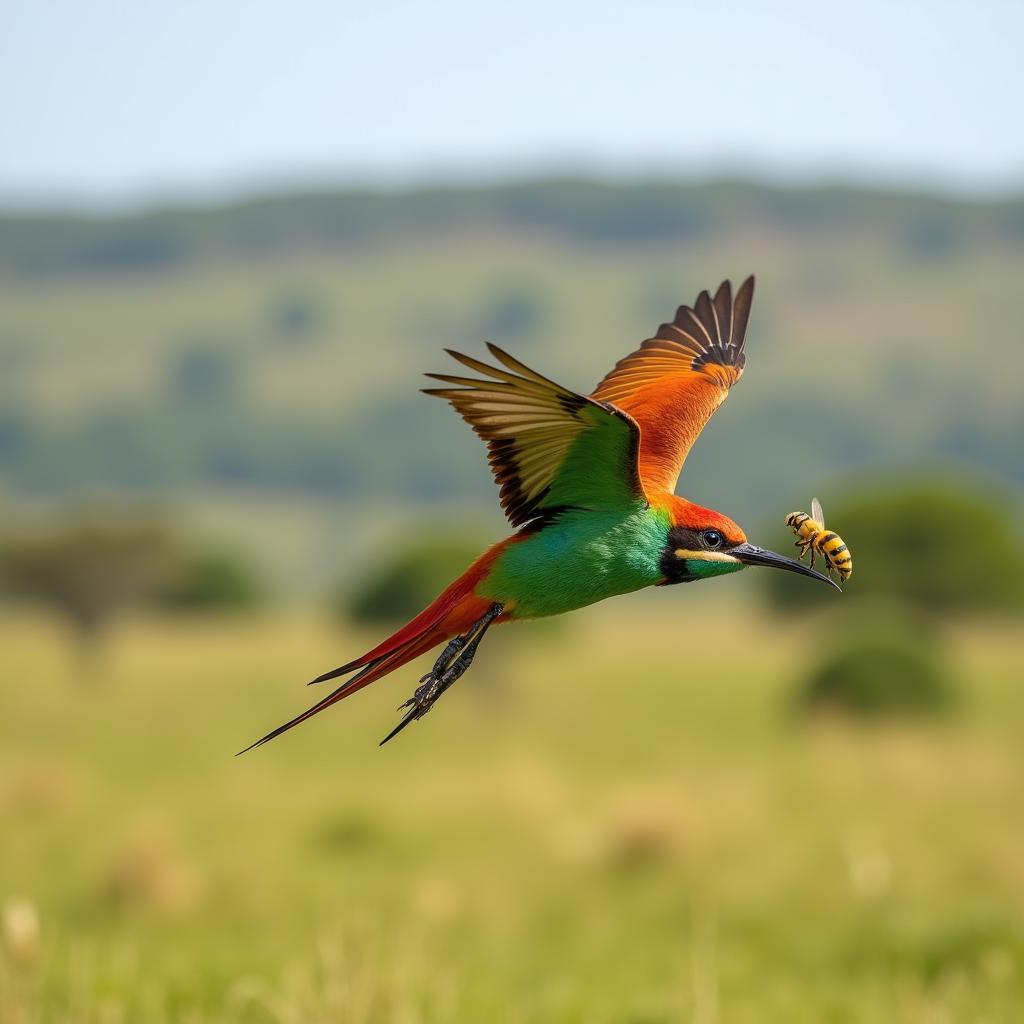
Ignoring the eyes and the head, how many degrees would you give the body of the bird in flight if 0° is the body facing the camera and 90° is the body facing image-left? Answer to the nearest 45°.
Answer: approximately 270°
